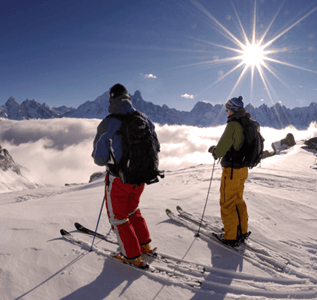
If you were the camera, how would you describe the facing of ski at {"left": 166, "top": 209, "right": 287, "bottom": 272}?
facing away from the viewer and to the left of the viewer

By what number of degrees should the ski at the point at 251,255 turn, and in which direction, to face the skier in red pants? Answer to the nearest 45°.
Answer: approximately 90° to its left

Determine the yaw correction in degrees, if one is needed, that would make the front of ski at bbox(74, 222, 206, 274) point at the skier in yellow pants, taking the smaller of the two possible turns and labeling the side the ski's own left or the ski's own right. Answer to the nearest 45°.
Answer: approximately 90° to the ski's own right

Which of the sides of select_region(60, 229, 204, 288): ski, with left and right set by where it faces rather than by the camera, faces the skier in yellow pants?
right

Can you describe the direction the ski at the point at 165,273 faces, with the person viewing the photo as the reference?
facing away from the viewer and to the left of the viewer

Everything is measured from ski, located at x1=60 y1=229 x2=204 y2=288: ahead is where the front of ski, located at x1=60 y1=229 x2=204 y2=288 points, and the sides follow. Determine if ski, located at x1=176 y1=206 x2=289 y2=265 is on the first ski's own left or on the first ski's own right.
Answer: on the first ski's own right
